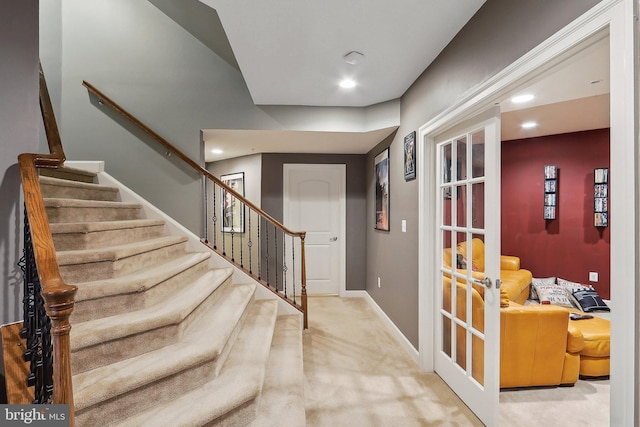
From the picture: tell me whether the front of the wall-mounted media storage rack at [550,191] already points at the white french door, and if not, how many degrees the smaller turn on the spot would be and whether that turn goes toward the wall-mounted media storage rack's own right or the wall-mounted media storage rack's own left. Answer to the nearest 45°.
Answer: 0° — it already faces it

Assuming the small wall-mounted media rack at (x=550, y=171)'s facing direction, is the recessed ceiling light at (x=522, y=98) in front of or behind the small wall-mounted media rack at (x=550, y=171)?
in front

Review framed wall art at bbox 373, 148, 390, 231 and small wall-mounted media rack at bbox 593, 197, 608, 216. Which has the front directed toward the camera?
the small wall-mounted media rack

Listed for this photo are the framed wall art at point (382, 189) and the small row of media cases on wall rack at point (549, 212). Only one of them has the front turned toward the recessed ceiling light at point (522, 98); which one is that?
the small row of media cases on wall rack

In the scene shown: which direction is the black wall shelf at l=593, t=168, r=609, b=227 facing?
toward the camera

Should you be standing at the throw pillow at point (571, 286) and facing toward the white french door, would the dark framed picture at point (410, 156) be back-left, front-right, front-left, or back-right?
front-right

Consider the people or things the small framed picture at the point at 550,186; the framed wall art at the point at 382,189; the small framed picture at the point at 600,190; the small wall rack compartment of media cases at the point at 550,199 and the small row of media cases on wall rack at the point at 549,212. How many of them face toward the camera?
4

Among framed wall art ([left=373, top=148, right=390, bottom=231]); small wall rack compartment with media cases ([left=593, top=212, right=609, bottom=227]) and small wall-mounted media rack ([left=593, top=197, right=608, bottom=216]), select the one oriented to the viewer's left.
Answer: the framed wall art

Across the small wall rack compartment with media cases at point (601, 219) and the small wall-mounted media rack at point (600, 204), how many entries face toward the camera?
2

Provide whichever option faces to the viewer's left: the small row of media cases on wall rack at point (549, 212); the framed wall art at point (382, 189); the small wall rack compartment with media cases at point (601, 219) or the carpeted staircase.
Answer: the framed wall art

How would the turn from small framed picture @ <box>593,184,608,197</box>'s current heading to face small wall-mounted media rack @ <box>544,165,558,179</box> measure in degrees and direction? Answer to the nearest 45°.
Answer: approximately 90° to its right

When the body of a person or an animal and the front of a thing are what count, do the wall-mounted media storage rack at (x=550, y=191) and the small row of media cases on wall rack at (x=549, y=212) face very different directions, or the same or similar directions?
same or similar directions

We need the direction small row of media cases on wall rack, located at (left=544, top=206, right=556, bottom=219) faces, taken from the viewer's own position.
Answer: facing the viewer

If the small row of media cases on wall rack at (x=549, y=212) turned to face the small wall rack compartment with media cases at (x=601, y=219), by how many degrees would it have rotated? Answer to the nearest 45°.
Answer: approximately 90° to its left

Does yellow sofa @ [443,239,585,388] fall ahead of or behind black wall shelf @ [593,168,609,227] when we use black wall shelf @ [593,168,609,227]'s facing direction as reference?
ahead

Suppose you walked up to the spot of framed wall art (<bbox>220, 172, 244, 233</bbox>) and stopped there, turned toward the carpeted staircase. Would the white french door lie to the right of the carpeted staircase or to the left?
left

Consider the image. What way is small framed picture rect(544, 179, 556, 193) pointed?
toward the camera
